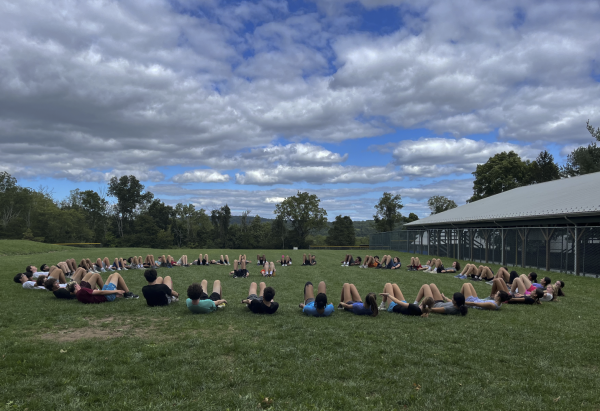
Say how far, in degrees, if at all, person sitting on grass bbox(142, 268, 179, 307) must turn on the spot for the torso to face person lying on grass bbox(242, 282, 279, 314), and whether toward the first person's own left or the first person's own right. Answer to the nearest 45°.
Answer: approximately 90° to the first person's own right

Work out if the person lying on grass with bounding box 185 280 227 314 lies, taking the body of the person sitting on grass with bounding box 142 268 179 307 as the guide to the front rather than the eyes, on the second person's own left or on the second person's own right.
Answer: on the second person's own right

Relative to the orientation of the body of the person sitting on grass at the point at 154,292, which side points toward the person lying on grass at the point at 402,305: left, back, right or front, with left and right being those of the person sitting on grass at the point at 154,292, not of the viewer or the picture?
right

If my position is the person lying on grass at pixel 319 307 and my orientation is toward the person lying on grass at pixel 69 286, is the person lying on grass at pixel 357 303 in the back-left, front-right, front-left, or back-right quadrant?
back-right

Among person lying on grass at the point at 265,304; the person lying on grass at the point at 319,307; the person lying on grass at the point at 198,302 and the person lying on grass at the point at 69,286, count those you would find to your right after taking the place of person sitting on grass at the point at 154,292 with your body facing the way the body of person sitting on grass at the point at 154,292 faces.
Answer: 3

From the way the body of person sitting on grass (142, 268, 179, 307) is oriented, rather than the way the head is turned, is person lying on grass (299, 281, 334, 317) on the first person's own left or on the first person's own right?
on the first person's own right

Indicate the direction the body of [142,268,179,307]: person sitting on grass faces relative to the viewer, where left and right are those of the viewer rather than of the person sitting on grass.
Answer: facing away from the viewer and to the right of the viewer
